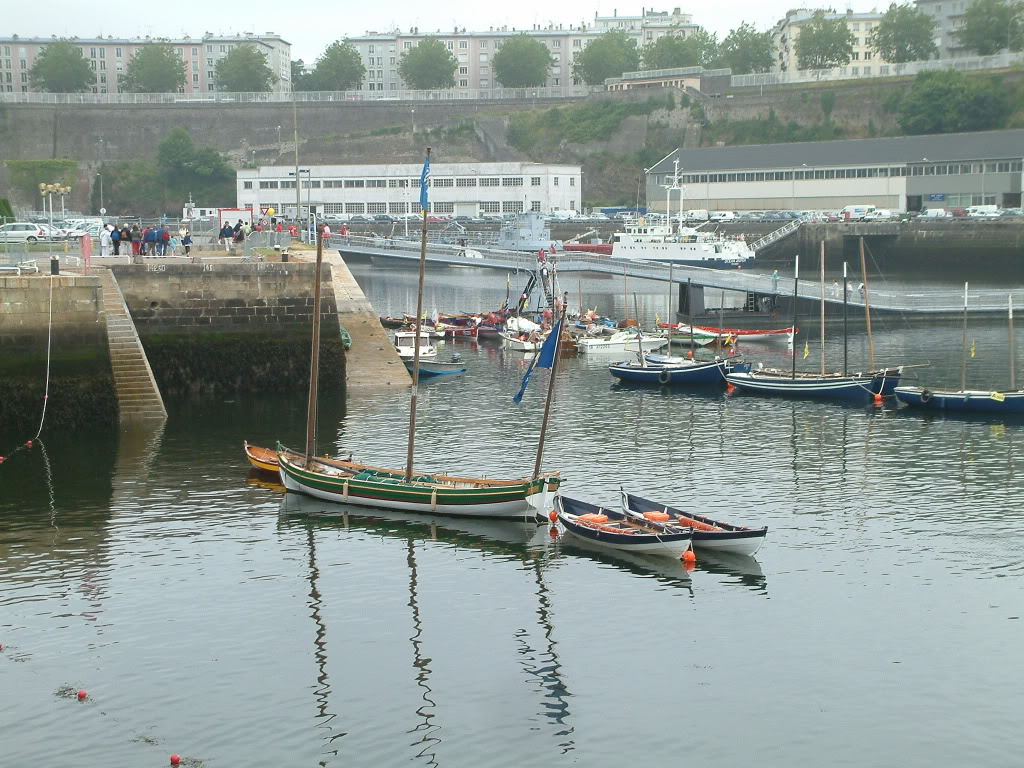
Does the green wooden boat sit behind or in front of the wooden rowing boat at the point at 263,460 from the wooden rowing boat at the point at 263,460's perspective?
behind

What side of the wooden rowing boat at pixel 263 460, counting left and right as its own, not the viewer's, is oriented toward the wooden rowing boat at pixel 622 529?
back

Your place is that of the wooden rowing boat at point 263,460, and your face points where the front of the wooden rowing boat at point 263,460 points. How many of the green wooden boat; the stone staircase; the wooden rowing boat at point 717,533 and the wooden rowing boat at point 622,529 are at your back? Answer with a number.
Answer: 3

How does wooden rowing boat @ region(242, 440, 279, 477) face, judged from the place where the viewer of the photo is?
facing away from the viewer and to the left of the viewer

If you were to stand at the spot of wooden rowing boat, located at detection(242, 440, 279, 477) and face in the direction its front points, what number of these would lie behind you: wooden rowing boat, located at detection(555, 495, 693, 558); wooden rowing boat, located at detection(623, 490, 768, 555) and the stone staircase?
2

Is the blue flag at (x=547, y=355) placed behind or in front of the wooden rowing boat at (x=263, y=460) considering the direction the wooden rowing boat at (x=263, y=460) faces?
behind

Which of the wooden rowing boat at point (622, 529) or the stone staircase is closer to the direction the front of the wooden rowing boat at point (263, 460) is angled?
the stone staircase

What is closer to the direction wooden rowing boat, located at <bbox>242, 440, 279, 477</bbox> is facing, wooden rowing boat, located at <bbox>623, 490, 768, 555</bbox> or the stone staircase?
the stone staircase

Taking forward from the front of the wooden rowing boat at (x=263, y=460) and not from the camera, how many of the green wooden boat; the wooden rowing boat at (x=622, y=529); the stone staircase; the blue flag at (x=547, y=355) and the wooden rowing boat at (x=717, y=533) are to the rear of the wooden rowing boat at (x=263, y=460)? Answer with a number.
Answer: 4

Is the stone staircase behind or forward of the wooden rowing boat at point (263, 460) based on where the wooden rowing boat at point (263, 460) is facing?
forward

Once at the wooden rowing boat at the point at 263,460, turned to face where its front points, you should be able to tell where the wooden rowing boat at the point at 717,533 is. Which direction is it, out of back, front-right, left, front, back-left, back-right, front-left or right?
back
